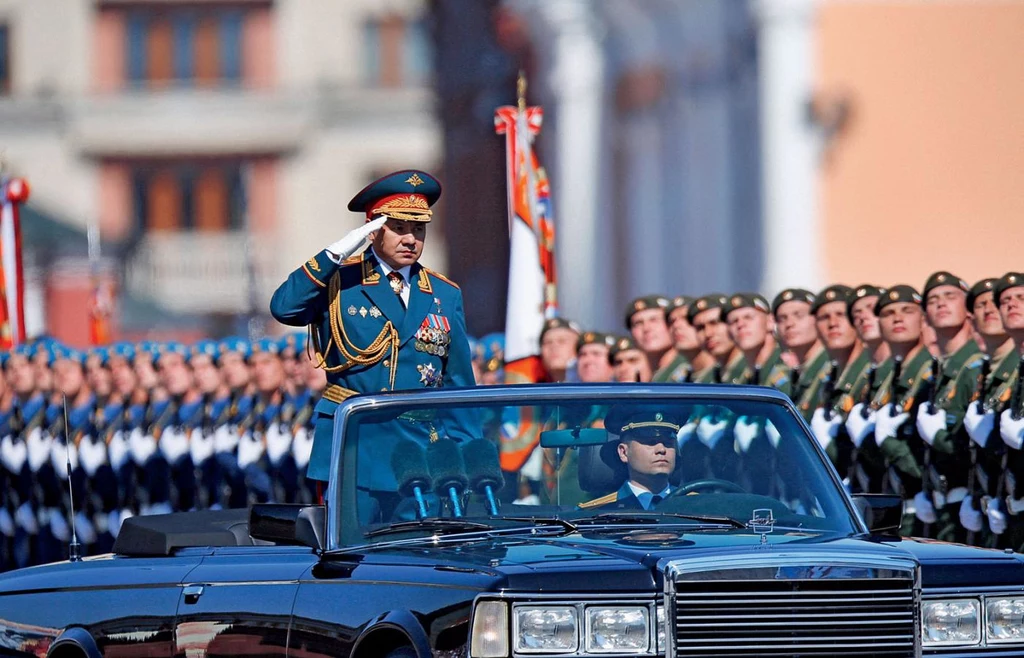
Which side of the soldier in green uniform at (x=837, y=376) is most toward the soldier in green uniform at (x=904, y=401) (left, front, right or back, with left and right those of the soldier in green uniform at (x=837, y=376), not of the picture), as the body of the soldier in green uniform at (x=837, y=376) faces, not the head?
left

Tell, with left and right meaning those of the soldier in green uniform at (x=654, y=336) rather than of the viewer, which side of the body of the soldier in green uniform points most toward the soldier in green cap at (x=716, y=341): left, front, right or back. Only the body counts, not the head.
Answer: left

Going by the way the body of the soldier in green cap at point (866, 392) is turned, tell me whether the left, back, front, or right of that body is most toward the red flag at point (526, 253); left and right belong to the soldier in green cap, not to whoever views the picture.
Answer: right

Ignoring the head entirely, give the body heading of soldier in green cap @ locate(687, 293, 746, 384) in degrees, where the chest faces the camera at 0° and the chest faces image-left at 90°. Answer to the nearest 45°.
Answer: approximately 45°

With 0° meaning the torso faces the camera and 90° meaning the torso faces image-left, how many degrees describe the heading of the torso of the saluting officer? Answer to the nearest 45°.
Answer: approximately 315°

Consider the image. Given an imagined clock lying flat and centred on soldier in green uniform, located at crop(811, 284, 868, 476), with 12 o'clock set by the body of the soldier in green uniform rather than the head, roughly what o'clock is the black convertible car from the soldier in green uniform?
The black convertible car is roughly at 11 o'clock from the soldier in green uniform.

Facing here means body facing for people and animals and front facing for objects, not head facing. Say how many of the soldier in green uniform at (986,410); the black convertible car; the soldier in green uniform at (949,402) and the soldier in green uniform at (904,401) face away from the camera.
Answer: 0

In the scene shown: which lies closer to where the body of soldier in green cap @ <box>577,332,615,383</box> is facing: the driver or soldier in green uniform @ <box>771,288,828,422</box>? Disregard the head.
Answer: the driver

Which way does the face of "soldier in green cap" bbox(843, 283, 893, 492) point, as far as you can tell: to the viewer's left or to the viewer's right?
to the viewer's left

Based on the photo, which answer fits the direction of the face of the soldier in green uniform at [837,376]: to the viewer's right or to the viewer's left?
to the viewer's left

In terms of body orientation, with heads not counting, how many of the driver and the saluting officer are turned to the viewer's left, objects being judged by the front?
0

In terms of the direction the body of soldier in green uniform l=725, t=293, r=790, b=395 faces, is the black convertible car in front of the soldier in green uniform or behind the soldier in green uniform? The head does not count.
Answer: in front

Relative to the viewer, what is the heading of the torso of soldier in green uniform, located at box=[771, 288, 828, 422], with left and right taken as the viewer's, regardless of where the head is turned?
facing the viewer and to the left of the viewer

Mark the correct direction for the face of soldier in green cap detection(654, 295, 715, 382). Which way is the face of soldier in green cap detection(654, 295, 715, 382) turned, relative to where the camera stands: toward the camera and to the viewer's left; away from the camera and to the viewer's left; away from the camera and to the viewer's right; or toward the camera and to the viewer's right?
toward the camera and to the viewer's left

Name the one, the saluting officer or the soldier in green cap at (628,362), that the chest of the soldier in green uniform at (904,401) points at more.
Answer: the saluting officer
